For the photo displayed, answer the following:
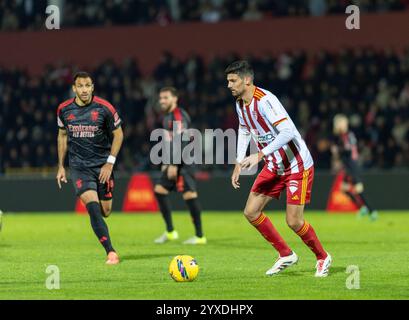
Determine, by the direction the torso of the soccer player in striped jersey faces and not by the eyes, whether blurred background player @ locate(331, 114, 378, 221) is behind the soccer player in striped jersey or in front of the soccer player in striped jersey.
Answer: behind

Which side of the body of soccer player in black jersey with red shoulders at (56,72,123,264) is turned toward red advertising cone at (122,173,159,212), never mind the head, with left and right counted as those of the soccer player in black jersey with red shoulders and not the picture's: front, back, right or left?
back

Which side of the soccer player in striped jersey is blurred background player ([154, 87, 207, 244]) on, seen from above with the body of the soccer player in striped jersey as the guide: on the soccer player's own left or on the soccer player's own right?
on the soccer player's own right

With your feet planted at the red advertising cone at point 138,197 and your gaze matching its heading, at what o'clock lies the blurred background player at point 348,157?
The blurred background player is roughly at 10 o'clock from the red advertising cone.

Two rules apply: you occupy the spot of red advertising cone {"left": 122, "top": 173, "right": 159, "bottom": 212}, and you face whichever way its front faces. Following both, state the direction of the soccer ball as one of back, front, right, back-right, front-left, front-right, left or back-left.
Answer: front

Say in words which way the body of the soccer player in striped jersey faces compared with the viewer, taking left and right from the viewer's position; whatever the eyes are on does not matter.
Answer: facing the viewer and to the left of the viewer

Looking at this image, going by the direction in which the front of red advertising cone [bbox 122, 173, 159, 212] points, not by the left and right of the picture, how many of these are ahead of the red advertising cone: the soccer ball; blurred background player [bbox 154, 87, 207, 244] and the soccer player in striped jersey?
3

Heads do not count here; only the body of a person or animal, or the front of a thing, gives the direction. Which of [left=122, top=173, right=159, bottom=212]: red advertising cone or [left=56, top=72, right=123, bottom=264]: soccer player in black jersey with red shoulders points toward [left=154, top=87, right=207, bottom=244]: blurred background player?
the red advertising cone

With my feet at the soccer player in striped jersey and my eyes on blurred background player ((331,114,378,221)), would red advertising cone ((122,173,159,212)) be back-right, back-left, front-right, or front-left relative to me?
front-left

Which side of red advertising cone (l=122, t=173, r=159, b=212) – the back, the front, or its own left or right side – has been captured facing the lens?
front

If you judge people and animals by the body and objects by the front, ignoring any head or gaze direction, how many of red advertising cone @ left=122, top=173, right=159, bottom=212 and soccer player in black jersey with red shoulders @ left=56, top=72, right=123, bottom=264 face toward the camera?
2

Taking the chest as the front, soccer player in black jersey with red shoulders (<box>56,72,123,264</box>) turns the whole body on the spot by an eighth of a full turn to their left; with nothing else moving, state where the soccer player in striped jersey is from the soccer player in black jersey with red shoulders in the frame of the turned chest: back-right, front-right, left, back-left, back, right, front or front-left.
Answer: front

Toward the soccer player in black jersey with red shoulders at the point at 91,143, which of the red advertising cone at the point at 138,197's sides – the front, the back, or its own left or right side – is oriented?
front
